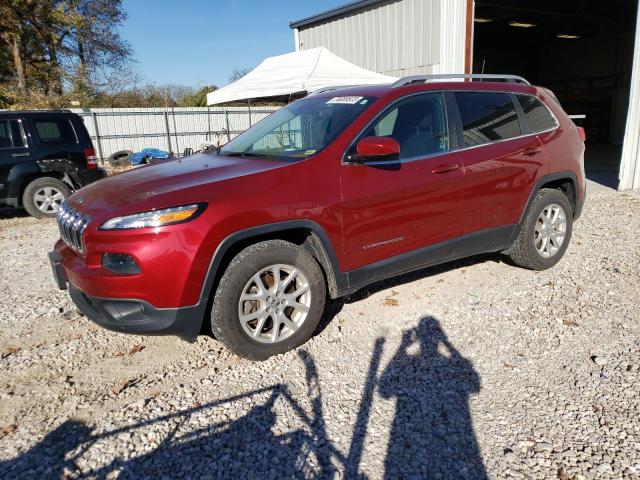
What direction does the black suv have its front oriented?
to the viewer's left

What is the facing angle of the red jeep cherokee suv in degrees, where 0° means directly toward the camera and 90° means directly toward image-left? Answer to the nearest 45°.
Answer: approximately 45°

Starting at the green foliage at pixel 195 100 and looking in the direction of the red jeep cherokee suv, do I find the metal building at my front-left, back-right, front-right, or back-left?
front-left

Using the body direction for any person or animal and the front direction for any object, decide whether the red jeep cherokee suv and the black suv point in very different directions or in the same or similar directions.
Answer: same or similar directions

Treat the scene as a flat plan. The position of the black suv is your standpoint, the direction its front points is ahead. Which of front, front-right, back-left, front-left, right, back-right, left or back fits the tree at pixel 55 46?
right

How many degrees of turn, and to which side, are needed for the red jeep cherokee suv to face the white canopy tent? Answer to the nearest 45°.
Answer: approximately 135° to its right

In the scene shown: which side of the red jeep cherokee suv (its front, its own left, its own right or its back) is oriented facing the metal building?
back

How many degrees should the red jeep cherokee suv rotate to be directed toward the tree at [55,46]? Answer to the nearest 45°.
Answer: approximately 90° to its right

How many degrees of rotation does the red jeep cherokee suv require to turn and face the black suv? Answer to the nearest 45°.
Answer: approximately 90° to its right

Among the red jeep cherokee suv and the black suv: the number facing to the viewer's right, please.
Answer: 0

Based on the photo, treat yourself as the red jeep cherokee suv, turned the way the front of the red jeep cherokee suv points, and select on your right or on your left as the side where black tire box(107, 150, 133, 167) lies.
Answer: on your right
